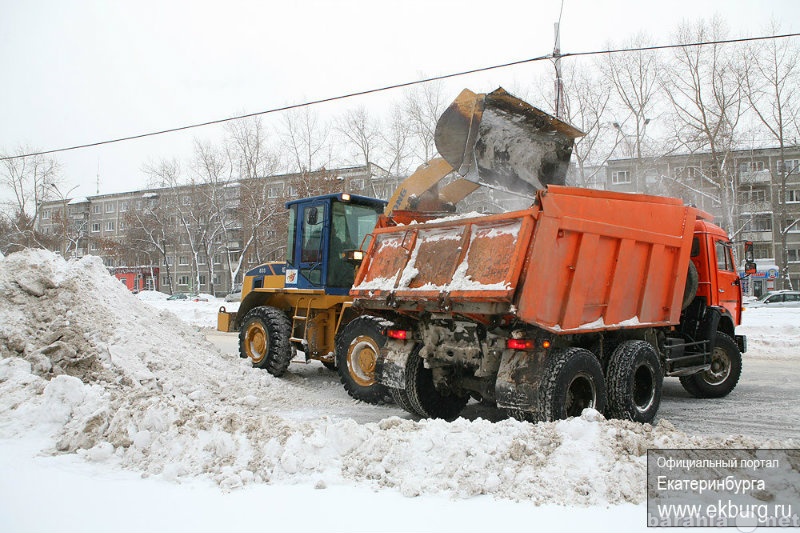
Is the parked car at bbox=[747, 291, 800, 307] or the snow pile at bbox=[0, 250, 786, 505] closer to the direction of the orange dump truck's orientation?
the parked car

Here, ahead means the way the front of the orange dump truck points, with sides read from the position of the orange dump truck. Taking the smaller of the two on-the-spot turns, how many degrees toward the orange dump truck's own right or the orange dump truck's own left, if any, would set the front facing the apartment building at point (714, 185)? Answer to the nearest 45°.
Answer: approximately 45° to the orange dump truck's own left

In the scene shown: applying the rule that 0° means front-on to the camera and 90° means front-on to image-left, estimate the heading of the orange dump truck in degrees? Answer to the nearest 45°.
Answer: approximately 225°

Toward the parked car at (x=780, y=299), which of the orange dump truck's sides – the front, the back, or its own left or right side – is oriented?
front

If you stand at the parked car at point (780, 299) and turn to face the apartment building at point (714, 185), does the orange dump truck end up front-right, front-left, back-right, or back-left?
back-left

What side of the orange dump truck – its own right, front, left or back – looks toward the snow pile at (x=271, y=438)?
back
